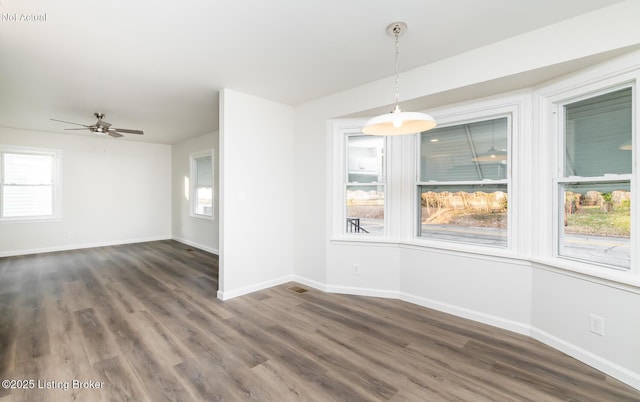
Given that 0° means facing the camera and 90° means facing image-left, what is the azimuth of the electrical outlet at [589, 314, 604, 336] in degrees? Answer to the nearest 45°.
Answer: approximately 45°

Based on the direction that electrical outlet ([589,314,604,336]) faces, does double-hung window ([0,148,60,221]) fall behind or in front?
in front

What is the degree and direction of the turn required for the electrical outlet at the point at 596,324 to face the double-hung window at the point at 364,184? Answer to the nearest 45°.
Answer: approximately 45° to its right

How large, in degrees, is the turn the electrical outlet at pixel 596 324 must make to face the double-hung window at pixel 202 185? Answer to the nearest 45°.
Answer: approximately 45° to its right
